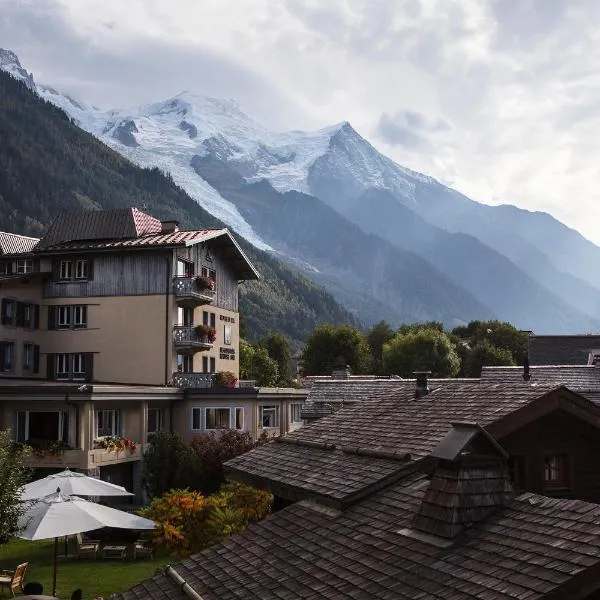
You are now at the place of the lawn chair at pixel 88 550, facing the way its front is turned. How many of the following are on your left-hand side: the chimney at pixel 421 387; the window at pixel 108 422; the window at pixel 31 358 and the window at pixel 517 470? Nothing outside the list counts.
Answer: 2
